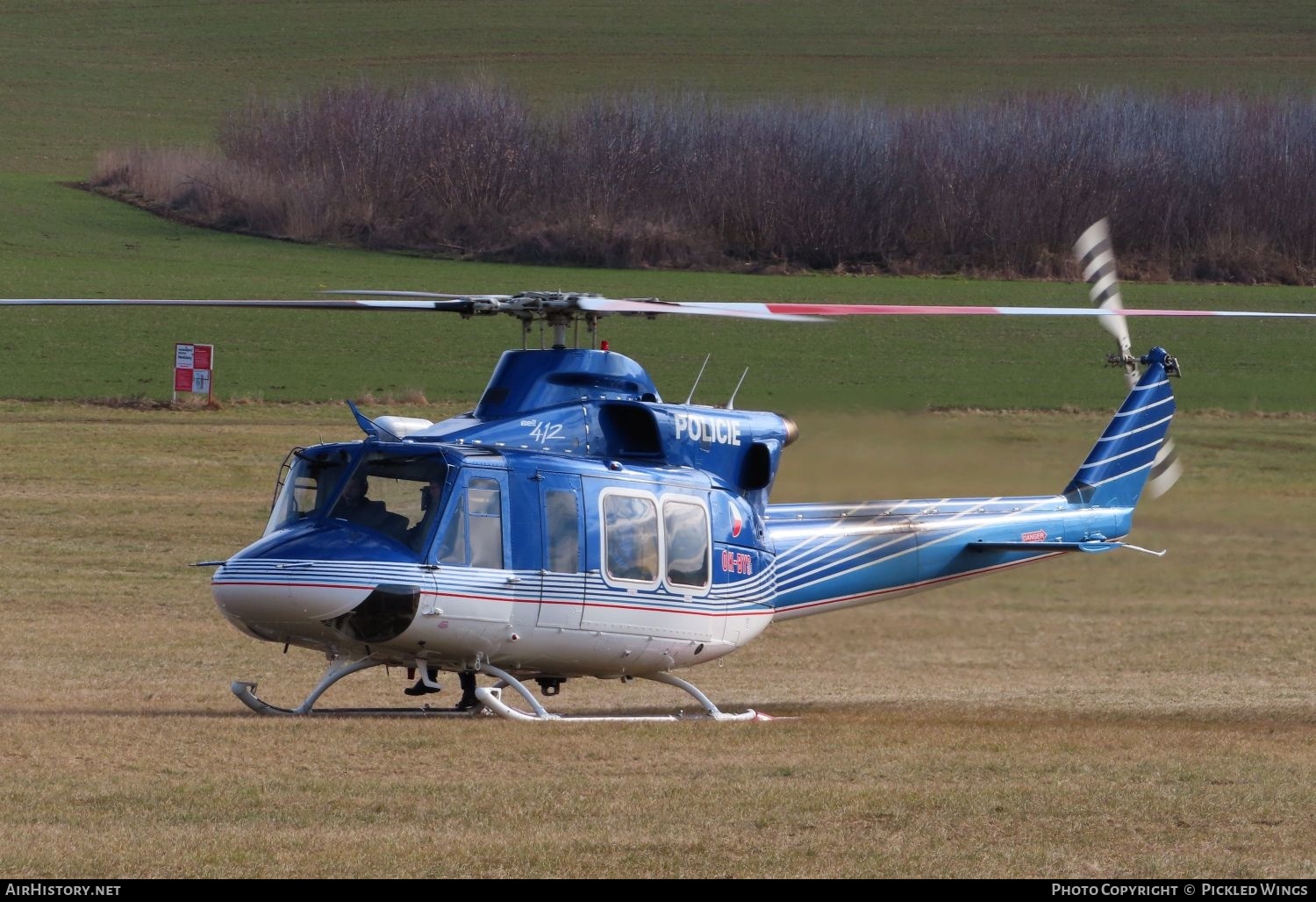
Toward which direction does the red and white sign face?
toward the camera

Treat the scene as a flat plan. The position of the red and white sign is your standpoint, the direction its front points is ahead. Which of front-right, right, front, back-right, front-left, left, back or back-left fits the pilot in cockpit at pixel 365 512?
front

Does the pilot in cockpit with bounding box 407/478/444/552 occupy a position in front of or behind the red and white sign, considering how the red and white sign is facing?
in front

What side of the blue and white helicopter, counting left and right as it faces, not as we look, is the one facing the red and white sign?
right

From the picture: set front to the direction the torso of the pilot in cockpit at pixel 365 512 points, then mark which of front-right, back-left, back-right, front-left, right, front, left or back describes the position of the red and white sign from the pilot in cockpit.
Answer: back-right

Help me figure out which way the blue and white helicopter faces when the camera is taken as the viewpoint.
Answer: facing the viewer and to the left of the viewer
